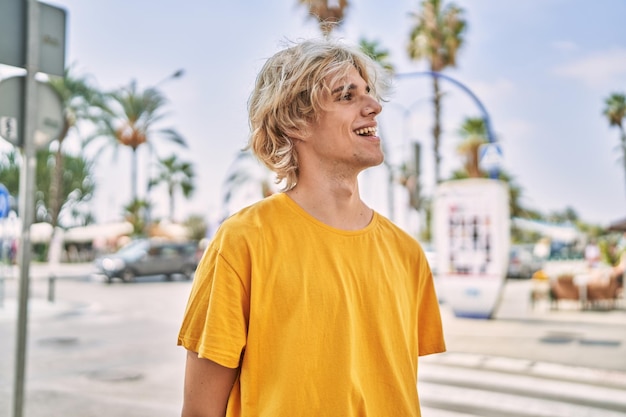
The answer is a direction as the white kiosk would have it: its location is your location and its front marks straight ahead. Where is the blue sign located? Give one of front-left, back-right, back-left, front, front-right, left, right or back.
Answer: right

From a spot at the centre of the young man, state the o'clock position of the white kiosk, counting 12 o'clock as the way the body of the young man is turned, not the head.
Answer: The white kiosk is roughly at 8 o'clock from the young man.

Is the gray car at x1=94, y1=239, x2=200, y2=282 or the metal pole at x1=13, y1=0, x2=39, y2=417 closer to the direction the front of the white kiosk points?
the metal pole

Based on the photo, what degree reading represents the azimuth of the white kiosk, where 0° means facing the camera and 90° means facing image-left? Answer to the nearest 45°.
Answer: approximately 0°

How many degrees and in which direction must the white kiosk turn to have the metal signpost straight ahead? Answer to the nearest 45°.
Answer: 0° — it already faces it

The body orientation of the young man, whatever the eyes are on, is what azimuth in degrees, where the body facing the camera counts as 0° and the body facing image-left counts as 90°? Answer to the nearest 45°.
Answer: approximately 315°

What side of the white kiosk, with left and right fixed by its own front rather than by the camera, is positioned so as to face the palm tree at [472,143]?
back

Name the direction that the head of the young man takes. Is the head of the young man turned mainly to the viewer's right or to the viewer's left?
to the viewer's right

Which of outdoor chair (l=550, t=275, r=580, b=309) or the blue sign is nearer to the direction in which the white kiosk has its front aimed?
the blue sign

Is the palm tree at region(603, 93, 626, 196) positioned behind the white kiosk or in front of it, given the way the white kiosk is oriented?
behind

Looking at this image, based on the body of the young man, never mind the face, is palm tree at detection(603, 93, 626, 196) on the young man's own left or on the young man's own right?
on the young man's own left
